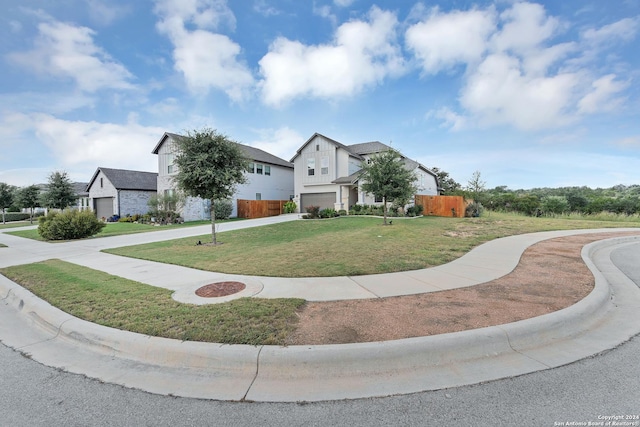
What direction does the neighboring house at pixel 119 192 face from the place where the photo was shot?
facing the viewer and to the left of the viewer

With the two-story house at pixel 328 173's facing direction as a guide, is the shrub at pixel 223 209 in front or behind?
in front

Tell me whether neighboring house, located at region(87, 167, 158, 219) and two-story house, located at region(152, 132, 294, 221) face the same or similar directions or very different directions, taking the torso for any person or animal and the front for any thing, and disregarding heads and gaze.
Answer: same or similar directions

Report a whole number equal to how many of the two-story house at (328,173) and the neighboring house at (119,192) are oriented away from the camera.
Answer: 0

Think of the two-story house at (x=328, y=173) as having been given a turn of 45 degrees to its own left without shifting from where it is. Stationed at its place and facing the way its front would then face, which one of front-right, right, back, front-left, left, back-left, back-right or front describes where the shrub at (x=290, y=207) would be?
right

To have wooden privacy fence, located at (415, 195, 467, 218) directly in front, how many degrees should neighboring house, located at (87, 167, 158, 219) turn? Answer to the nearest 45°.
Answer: approximately 90° to its left

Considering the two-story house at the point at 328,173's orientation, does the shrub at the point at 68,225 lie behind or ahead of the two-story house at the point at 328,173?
ahead

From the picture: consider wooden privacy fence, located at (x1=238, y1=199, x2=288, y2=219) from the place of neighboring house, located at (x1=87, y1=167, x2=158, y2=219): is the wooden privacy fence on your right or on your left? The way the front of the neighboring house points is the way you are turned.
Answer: on your left

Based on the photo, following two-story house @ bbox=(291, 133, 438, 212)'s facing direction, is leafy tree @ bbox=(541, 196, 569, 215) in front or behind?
behind

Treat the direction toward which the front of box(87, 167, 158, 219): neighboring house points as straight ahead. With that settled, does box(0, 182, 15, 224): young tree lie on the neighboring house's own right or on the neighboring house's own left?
on the neighboring house's own right

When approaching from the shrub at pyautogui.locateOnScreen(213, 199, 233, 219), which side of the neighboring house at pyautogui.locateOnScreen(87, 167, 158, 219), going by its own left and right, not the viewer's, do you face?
left

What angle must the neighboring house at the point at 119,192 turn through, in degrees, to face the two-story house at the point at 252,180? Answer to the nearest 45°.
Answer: approximately 90° to its left

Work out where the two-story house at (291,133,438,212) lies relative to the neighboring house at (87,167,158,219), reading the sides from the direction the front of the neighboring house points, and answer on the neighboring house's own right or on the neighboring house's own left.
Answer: on the neighboring house's own left

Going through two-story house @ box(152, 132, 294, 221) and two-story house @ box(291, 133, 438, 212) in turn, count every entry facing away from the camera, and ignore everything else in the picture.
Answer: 0

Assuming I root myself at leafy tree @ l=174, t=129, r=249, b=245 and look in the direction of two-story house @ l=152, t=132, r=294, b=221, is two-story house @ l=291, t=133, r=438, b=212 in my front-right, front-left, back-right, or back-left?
front-right
